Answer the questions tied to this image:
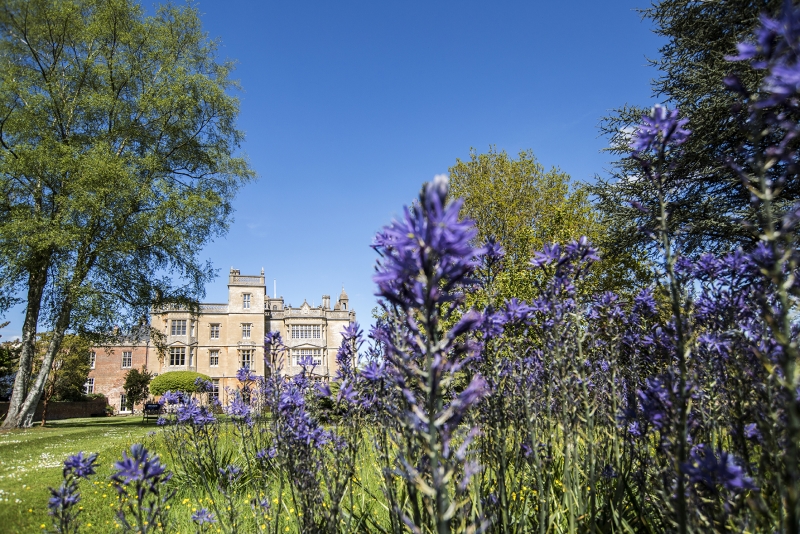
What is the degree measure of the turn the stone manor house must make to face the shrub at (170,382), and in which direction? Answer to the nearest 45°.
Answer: approximately 45° to its right

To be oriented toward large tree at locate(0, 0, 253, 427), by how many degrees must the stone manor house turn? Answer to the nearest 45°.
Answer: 0° — it already faces it

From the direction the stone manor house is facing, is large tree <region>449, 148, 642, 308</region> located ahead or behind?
ahead

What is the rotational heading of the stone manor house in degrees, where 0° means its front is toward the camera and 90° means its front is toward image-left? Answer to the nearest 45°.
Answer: approximately 0°

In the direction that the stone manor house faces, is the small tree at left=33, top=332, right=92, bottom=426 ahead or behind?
ahead

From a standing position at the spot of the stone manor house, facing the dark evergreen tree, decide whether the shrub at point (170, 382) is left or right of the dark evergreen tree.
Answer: right

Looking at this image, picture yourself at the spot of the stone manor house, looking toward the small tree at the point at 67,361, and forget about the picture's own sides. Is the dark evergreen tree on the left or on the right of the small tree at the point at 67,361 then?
left
